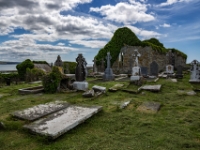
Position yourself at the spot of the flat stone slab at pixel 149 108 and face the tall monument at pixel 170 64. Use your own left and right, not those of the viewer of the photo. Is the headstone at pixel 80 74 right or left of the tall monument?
left

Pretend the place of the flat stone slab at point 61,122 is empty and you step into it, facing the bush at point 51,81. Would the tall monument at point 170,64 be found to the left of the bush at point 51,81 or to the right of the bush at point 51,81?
right

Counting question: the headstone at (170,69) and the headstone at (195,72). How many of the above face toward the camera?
2

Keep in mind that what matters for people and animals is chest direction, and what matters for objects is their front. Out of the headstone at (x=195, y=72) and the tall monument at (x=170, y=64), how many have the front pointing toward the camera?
2

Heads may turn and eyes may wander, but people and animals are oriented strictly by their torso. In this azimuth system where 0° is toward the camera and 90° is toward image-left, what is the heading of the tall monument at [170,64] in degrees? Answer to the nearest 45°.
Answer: approximately 0°

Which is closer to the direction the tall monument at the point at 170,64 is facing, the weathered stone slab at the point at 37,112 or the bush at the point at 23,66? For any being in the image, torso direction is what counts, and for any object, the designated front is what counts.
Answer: the weathered stone slab

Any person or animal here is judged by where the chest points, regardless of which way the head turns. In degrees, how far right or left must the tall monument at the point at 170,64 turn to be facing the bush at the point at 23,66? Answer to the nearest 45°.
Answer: approximately 45° to its right
